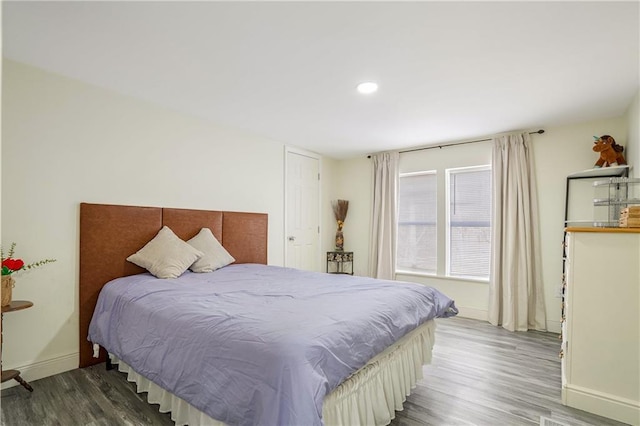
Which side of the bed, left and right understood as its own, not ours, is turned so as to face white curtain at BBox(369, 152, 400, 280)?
left

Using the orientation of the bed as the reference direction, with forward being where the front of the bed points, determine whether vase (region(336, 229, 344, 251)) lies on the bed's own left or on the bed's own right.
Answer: on the bed's own left

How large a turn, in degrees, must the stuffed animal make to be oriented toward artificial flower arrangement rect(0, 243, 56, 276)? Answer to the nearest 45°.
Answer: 0° — it already faces it

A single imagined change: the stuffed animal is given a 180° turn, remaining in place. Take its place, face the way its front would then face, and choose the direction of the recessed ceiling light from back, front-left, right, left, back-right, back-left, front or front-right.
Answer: back

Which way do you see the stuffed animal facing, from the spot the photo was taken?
facing the viewer and to the left of the viewer

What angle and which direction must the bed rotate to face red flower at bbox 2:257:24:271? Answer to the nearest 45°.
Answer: approximately 135° to its right

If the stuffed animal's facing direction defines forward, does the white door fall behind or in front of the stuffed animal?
in front

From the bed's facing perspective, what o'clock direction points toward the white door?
The white door is roughly at 8 o'clock from the bed.

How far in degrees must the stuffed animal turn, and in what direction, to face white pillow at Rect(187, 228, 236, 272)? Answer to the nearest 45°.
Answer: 0° — it already faces it

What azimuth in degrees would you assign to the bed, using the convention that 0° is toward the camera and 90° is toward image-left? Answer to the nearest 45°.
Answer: approximately 315°

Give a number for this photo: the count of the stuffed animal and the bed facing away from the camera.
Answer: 0
